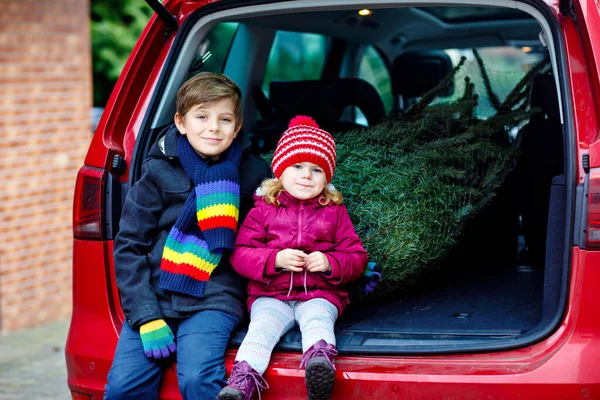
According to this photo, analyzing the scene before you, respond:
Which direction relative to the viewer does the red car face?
away from the camera

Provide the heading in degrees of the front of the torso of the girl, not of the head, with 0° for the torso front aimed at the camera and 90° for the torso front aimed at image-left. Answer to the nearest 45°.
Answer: approximately 0°

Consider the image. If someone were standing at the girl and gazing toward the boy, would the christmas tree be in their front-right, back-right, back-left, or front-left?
back-right

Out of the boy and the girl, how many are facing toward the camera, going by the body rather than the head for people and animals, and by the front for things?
2

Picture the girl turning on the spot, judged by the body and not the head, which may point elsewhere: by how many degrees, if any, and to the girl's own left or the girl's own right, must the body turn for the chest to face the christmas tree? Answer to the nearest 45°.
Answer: approximately 135° to the girl's own left

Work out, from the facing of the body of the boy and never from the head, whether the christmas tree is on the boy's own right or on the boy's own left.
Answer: on the boy's own left
